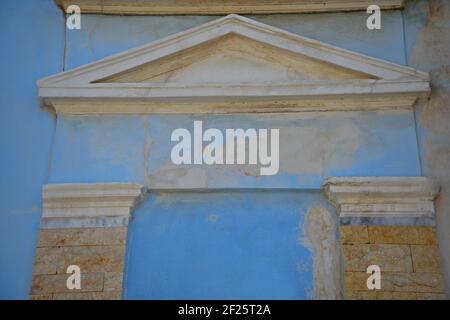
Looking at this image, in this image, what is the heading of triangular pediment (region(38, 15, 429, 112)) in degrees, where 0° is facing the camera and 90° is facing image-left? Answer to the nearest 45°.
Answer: approximately 0°
